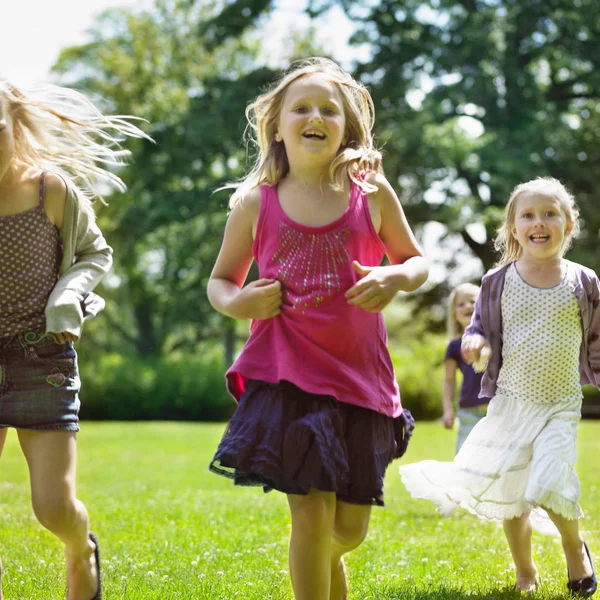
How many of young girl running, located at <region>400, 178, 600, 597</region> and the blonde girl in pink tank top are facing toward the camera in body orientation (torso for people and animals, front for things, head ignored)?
2

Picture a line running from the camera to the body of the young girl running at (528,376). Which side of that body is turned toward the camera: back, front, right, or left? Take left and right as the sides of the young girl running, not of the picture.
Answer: front

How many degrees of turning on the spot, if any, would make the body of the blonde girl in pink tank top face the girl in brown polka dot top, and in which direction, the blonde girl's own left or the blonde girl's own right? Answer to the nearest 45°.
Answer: approximately 90° to the blonde girl's own right

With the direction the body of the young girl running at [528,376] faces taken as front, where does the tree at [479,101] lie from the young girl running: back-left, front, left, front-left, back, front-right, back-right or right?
back

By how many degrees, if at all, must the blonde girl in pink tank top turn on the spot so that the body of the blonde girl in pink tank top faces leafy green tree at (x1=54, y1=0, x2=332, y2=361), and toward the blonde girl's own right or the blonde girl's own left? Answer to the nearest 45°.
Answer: approximately 180°

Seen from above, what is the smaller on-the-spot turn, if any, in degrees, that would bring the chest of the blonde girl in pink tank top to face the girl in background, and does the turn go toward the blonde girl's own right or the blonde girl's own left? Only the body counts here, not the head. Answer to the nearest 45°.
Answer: approximately 180°

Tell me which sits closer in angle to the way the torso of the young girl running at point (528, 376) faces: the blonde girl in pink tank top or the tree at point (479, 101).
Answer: the blonde girl in pink tank top

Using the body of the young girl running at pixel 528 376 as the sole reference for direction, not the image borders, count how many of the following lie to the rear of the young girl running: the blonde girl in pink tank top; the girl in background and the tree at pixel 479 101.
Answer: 2
